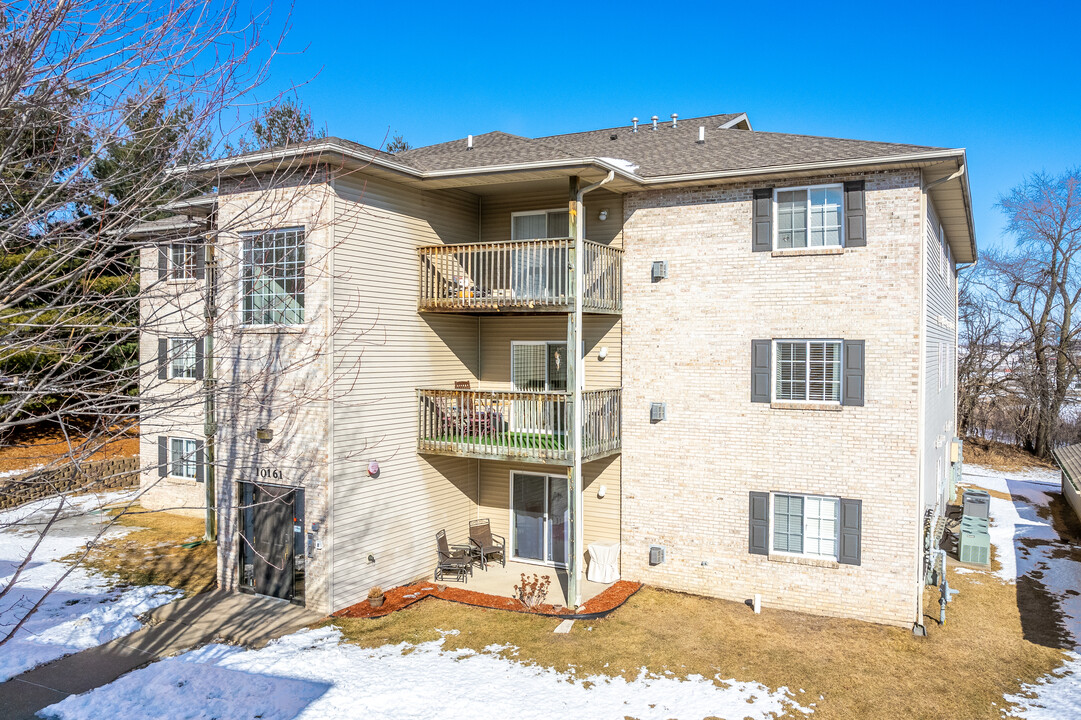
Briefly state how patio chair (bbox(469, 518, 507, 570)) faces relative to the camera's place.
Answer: facing the viewer and to the right of the viewer

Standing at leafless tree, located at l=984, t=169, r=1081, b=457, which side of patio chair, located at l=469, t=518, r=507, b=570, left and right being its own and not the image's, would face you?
left

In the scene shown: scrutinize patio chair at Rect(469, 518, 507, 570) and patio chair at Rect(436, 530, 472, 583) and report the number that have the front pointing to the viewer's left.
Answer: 0

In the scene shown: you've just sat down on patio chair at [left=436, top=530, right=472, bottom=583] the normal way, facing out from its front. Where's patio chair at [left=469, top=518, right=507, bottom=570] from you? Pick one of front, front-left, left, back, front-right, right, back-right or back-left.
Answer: front-left
